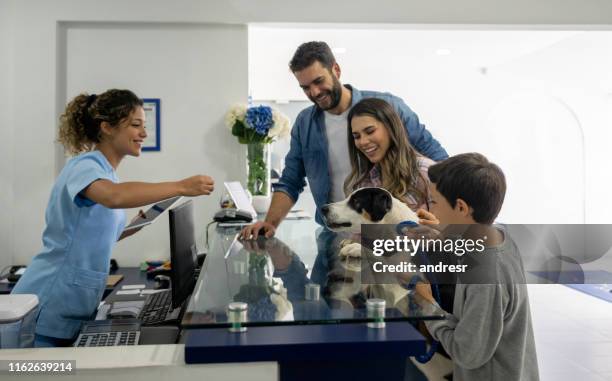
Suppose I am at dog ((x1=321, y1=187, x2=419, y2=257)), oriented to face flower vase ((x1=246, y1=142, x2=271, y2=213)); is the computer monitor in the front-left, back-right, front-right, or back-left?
front-left

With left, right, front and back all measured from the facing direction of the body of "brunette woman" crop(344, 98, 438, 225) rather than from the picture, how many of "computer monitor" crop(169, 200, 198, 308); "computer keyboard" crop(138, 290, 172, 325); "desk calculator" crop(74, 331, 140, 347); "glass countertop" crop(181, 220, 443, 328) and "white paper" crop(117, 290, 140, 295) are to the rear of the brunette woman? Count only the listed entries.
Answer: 0

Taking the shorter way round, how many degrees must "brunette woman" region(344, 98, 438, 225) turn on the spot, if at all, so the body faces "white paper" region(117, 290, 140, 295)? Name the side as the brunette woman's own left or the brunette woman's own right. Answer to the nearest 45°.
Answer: approximately 45° to the brunette woman's own right

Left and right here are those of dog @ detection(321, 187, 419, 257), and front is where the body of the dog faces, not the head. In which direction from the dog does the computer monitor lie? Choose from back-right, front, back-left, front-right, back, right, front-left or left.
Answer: front

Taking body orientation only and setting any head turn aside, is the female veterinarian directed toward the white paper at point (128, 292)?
no

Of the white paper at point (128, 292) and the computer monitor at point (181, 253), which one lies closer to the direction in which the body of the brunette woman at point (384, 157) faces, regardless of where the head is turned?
the computer monitor

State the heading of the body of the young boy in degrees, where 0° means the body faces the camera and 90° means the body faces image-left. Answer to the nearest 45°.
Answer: approximately 135°

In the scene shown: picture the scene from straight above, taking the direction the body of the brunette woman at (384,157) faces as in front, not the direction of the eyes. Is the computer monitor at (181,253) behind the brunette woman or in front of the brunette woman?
in front

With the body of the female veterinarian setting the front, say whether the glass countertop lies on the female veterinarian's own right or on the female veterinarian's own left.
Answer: on the female veterinarian's own right

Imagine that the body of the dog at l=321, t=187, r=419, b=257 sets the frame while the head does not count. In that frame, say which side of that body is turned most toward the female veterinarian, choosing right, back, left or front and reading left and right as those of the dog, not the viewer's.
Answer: front

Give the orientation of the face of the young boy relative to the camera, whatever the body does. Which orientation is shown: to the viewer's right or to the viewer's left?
to the viewer's left

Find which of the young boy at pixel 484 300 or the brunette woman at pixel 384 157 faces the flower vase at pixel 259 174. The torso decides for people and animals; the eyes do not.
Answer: the young boy

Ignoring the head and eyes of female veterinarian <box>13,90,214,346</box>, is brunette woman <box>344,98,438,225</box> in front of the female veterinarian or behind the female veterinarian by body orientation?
in front

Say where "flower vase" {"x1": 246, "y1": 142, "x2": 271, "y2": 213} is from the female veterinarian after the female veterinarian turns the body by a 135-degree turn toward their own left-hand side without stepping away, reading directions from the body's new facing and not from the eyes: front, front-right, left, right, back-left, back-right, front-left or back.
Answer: right

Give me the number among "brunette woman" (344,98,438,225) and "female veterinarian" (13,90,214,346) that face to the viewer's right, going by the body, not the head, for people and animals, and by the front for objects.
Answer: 1

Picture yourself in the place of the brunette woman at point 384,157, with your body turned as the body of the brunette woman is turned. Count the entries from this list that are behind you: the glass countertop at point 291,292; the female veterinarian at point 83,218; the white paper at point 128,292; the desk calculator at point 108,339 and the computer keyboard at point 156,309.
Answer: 0

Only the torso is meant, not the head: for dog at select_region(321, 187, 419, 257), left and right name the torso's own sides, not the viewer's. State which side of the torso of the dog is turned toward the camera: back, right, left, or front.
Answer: left

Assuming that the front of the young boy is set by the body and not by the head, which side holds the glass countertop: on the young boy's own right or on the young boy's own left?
on the young boy's own left

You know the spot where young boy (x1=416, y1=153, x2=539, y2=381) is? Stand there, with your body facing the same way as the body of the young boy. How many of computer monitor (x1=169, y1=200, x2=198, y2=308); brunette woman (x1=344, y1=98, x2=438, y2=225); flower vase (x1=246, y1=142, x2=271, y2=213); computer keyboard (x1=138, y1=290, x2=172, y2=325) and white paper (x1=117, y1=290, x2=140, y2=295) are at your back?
0
